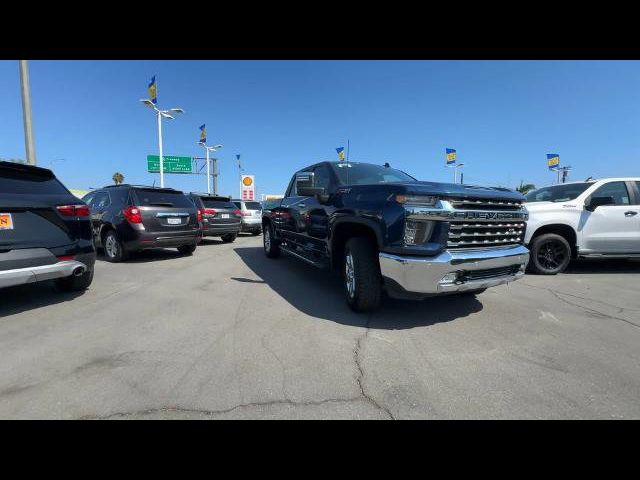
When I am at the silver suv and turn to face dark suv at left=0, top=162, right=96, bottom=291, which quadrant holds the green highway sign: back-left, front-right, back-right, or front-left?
back-right

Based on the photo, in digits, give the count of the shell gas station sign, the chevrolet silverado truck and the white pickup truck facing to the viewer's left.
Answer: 1

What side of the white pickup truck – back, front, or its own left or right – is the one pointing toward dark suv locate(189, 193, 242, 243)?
front

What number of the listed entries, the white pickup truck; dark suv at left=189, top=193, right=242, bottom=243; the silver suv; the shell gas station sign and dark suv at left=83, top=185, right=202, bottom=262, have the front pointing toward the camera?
1

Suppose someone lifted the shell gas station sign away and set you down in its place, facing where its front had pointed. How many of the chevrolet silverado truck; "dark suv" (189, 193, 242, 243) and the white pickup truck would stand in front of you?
3

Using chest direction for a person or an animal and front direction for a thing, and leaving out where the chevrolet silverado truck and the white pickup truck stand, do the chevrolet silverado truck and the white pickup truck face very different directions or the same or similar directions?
very different directions

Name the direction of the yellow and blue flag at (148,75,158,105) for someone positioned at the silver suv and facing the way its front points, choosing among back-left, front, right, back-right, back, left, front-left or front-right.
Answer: front

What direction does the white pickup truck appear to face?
to the viewer's left

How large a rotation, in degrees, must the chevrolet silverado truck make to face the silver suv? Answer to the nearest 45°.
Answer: approximately 180°

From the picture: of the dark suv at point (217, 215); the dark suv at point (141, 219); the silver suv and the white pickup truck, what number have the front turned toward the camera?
0

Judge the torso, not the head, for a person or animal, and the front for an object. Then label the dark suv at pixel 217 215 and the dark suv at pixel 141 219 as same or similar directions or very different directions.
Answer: same or similar directions

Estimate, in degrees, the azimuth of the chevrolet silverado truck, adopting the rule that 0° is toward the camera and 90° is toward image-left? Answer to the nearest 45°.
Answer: approximately 315°
